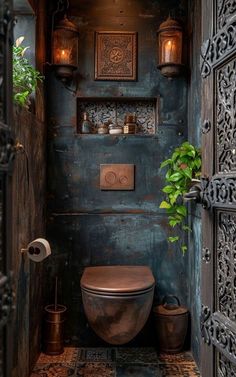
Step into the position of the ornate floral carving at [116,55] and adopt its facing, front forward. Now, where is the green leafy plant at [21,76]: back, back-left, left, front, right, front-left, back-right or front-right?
front-right

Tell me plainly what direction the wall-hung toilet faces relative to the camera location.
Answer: facing the viewer

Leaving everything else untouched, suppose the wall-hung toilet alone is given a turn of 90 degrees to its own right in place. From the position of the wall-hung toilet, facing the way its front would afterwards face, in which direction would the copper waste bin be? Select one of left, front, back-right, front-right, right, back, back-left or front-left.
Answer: back-right

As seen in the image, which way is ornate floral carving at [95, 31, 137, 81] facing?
toward the camera

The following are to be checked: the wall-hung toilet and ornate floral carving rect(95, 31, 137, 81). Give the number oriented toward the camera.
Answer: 2
